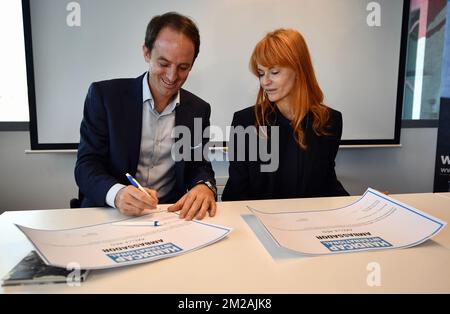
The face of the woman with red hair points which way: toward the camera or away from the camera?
toward the camera

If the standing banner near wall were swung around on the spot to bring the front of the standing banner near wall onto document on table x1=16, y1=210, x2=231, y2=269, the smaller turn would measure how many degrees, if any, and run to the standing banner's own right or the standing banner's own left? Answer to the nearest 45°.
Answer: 0° — it already faces it

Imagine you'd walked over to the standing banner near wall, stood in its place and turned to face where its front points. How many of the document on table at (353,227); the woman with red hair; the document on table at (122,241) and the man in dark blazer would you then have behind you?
0

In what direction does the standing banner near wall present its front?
toward the camera

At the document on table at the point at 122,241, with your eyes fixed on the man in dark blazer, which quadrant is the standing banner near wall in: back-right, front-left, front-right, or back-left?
front-right

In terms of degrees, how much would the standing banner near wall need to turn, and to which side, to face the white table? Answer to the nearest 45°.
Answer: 0° — it already faces it

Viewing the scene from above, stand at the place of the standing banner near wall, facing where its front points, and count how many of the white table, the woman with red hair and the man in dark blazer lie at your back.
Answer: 0

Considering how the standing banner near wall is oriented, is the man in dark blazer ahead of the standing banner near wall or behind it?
ahead

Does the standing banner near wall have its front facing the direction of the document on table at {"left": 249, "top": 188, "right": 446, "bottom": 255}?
yes

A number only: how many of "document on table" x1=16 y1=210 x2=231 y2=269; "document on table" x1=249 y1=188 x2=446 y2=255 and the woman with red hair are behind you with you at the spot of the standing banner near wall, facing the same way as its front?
0

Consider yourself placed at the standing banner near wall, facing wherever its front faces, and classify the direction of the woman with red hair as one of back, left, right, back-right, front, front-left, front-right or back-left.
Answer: front-right

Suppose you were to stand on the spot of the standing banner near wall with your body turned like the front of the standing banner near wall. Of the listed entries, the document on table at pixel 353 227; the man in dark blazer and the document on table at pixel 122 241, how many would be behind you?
0
